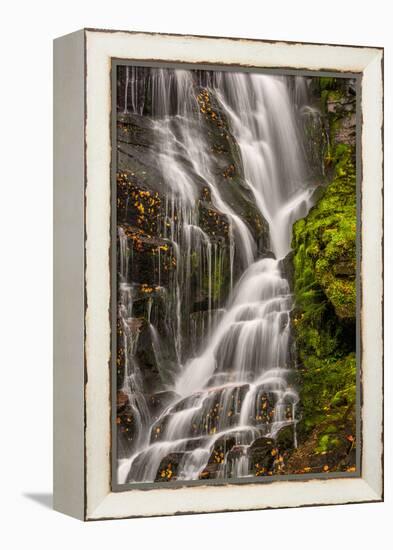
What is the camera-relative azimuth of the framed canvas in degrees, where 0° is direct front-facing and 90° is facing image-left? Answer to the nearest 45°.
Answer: approximately 315°
